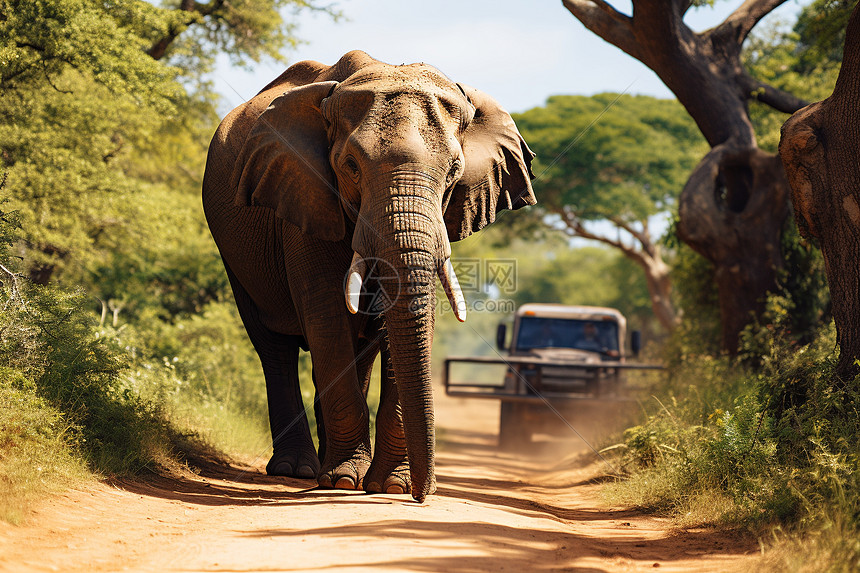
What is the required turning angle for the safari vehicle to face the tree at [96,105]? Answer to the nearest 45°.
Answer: approximately 45° to its right

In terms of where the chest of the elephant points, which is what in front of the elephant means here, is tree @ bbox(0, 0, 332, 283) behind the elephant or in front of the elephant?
behind

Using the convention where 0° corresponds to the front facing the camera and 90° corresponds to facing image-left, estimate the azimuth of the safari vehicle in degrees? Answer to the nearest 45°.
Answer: approximately 0°

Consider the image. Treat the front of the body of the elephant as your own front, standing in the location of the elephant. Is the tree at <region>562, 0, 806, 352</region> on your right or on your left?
on your left

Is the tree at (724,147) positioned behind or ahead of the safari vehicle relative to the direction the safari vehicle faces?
ahead

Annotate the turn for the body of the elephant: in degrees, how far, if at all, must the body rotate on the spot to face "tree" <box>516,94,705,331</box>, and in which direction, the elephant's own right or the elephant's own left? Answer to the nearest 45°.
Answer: approximately 135° to the elephant's own left

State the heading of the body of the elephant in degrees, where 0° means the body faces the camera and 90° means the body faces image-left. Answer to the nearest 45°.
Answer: approximately 315°

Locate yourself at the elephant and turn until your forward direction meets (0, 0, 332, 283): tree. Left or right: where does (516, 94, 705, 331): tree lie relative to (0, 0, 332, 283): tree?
right
